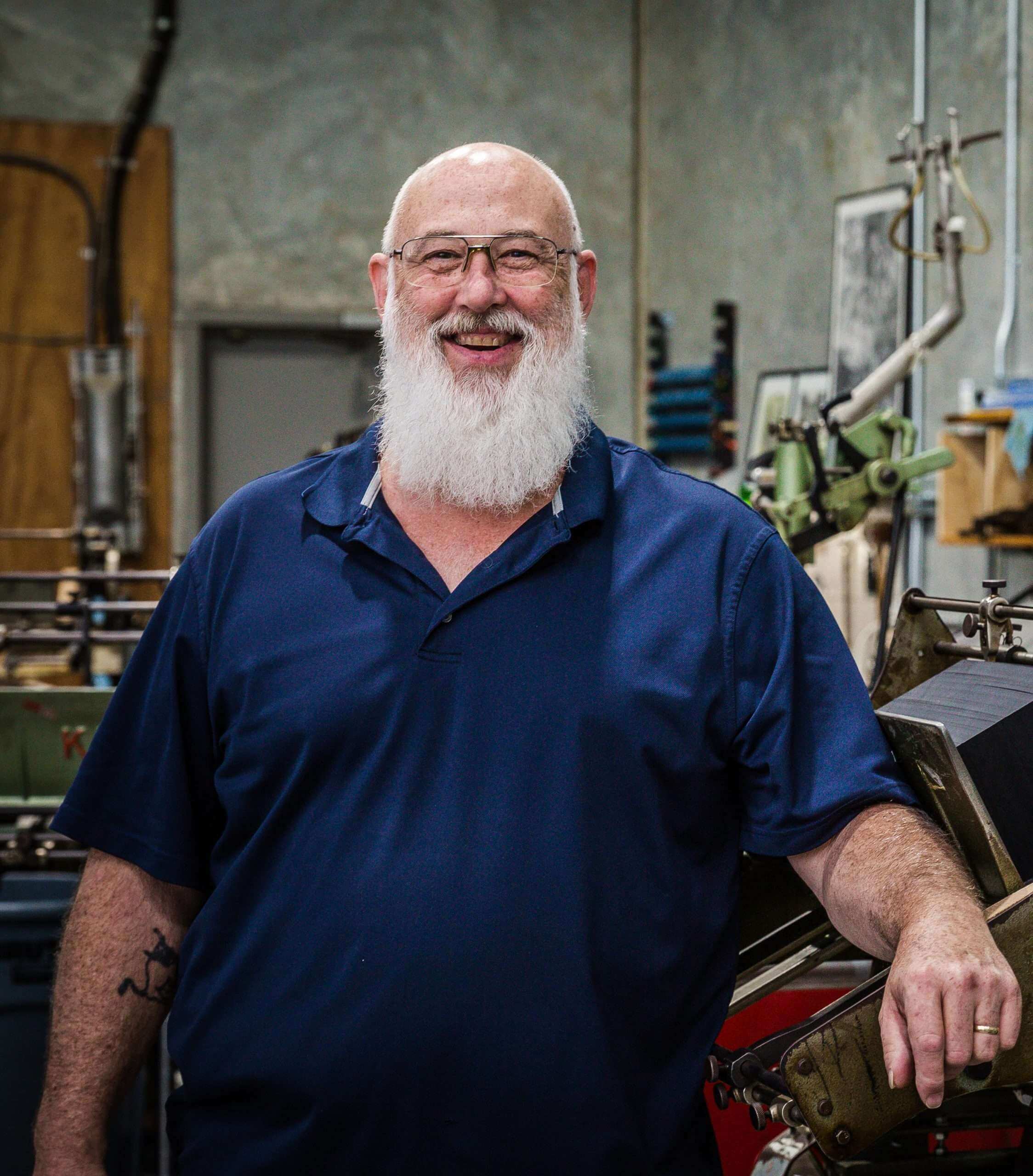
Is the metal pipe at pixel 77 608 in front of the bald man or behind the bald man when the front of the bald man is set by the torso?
behind

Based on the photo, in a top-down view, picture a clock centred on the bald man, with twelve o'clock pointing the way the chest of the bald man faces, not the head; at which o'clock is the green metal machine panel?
The green metal machine panel is roughly at 5 o'clock from the bald man.

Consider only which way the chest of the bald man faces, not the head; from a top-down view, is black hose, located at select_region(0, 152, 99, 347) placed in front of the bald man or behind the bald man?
behind

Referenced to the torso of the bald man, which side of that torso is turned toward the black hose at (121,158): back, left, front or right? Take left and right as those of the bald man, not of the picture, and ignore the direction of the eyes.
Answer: back

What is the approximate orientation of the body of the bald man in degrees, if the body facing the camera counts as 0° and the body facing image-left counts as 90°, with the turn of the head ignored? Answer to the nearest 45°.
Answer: approximately 0°

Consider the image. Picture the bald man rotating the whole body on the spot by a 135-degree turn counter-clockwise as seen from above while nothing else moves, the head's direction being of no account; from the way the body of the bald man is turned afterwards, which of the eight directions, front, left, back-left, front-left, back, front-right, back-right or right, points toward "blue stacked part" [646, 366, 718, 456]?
front-left

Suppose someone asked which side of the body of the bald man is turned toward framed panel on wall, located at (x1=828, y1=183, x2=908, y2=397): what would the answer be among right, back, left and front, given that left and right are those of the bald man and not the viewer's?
back

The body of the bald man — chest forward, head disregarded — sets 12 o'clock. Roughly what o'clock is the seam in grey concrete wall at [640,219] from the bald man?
The seam in grey concrete wall is roughly at 6 o'clock from the bald man.
